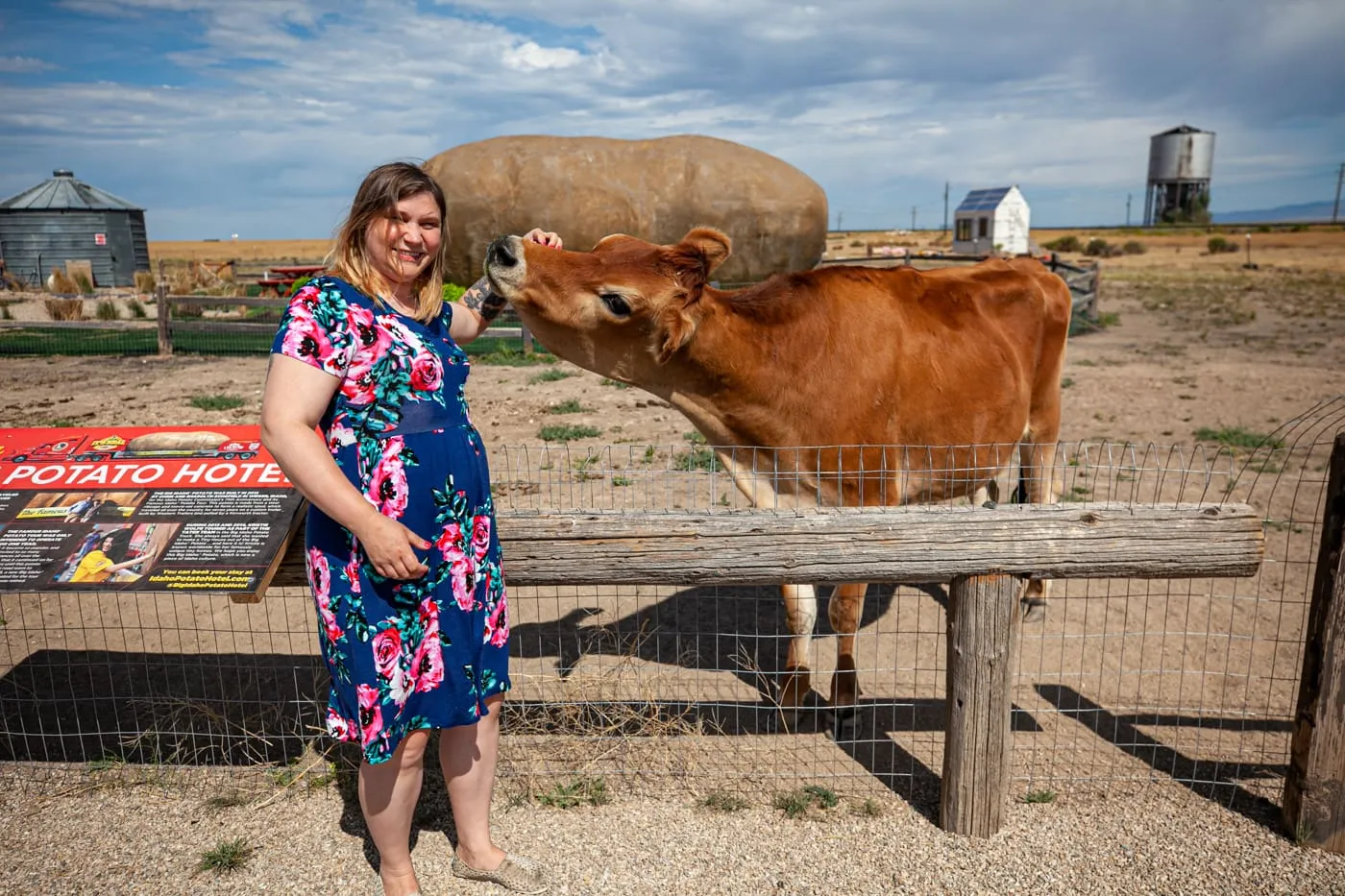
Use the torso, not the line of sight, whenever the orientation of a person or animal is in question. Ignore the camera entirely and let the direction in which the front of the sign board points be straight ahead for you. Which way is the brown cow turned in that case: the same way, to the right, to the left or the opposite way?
to the right

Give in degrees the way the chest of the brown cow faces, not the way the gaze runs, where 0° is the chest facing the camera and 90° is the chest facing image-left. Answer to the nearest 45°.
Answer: approximately 45°

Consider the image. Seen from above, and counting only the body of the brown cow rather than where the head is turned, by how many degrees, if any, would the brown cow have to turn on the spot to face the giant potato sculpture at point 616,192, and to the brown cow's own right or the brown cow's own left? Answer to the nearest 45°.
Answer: approximately 135° to the brown cow's own right

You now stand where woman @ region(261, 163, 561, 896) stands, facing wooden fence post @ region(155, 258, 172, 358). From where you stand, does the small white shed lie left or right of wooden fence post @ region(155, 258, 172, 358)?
right

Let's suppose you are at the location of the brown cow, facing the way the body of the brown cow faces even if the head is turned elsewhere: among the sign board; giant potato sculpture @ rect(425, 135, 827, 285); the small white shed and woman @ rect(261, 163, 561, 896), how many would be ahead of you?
2

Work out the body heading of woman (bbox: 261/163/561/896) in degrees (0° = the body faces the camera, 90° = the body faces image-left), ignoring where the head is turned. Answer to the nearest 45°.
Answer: approximately 315°

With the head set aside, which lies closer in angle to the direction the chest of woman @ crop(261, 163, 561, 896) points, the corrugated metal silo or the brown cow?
the brown cow

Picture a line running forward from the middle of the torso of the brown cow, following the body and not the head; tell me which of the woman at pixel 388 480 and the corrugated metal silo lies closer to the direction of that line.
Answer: the woman

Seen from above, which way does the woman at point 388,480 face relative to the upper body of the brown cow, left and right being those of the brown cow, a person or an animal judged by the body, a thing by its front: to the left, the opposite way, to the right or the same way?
to the left

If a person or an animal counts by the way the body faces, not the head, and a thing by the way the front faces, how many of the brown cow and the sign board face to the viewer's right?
0

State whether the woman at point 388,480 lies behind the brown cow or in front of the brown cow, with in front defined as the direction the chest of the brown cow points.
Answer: in front
